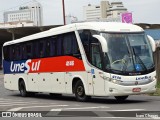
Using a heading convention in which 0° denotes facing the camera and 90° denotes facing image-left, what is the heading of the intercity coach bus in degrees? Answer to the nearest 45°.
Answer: approximately 315°
